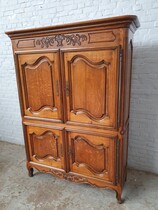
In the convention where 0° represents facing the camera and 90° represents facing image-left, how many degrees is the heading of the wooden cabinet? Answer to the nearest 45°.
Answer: approximately 45°
